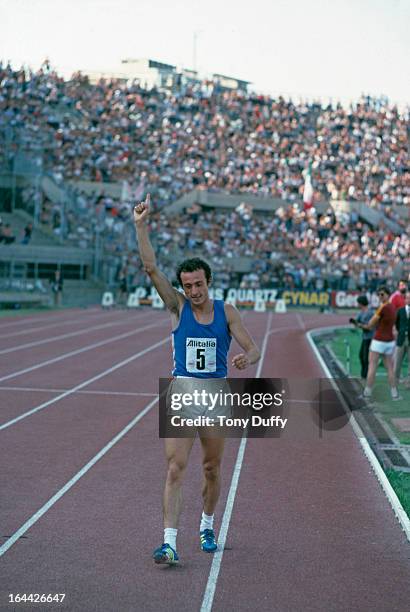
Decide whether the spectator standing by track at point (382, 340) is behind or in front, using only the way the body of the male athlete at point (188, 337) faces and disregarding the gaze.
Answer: behind

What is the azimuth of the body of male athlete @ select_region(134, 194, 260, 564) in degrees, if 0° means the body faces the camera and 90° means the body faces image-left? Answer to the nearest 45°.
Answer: approximately 0°

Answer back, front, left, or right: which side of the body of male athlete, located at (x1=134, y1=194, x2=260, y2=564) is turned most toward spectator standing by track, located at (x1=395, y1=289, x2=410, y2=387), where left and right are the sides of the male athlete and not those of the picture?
back
